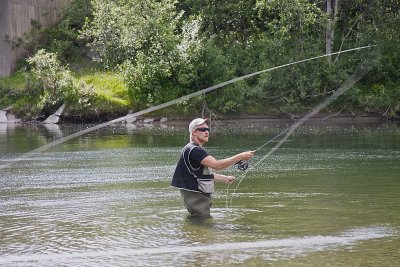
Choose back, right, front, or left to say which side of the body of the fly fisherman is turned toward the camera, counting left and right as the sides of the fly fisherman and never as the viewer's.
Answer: right

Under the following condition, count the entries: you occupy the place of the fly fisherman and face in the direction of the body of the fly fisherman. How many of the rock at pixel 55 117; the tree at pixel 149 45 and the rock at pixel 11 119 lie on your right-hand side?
0

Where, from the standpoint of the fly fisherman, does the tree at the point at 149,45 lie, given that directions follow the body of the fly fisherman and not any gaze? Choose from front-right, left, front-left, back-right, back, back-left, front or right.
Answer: left

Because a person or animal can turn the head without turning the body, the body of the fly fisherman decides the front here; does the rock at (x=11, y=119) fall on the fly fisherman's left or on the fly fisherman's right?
on the fly fisherman's left

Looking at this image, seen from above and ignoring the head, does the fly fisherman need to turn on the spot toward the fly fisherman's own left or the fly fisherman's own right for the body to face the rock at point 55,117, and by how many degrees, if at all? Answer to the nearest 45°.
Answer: approximately 90° to the fly fisherman's own left
